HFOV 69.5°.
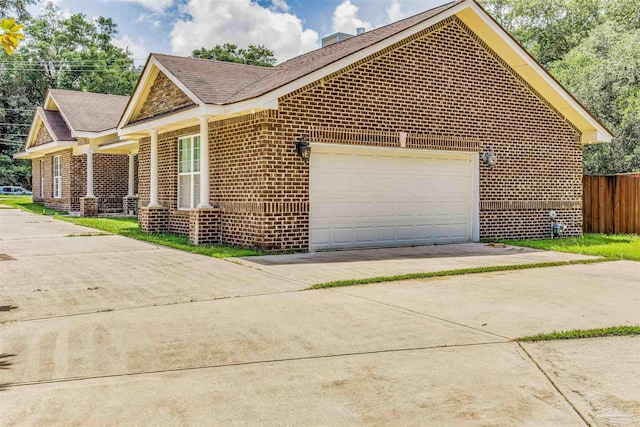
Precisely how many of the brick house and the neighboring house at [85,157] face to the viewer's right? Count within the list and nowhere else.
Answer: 0

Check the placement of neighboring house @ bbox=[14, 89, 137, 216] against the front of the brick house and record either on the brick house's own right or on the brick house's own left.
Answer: on the brick house's own right

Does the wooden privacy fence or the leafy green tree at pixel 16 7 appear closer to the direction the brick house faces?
the leafy green tree

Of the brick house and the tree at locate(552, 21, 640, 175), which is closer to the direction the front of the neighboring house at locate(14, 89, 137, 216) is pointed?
the brick house

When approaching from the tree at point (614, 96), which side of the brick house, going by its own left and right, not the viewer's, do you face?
back

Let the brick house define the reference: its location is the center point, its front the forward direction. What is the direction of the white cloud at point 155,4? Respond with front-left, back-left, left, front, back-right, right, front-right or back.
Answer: right
